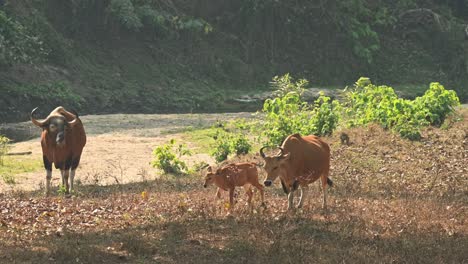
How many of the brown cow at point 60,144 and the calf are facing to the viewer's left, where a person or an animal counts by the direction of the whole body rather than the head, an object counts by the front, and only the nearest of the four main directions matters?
1

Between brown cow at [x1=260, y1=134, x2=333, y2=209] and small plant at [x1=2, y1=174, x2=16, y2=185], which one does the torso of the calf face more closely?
the small plant

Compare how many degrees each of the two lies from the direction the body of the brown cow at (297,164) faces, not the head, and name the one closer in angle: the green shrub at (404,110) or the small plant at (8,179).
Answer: the small plant

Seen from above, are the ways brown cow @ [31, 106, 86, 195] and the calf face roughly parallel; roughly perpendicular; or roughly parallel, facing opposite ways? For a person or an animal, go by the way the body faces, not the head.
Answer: roughly perpendicular

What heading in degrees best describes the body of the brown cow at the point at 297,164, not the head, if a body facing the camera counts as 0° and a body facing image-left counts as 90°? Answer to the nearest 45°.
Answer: approximately 45°

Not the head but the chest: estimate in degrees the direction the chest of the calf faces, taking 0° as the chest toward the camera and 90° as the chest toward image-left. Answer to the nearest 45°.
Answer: approximately 90°

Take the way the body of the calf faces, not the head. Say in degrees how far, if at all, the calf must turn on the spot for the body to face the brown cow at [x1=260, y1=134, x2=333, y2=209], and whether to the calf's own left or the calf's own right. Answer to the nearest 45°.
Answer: approximately 180°

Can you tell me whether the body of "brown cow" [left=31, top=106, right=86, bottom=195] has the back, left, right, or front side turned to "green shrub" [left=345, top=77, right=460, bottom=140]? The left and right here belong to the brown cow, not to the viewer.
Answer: left

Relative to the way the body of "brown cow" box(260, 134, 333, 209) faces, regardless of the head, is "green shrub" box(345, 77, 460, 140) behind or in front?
behind
